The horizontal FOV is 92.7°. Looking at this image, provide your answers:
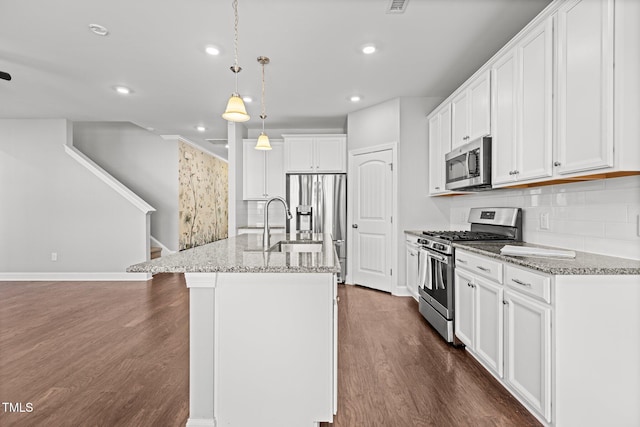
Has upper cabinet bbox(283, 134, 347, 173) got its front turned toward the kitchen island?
yes

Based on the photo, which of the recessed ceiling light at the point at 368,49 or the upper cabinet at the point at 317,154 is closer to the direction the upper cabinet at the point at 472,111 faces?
the recessed ceiling light

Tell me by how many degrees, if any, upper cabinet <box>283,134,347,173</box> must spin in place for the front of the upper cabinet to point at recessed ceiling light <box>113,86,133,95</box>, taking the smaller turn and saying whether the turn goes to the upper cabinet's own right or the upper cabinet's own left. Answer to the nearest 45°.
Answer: approximately 45° to the upper cabinet's own right

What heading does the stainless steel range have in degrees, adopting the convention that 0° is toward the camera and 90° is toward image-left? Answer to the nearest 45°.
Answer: approximately 45°

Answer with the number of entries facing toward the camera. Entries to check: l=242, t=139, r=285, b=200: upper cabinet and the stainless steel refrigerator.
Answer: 2

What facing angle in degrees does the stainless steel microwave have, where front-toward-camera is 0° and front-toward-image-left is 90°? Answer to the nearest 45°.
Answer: approximately 45°

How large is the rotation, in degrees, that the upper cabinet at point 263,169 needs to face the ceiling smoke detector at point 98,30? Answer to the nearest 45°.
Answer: approximately 45° to its right

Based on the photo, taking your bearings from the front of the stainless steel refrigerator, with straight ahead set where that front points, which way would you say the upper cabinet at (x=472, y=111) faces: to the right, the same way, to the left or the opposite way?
to the right

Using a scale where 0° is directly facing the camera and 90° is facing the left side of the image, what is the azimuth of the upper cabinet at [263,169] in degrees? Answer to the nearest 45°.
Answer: approximately 0°

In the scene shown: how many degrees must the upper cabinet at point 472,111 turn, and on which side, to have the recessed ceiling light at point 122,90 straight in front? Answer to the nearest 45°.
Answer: approximately 45° to its right

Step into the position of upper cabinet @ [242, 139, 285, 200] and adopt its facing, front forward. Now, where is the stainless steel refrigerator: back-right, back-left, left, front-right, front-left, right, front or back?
front-left
